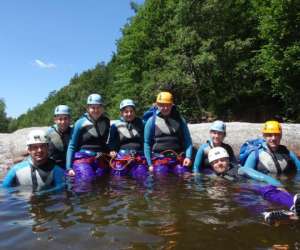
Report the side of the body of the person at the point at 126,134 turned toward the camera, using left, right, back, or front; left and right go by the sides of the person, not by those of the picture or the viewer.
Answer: front

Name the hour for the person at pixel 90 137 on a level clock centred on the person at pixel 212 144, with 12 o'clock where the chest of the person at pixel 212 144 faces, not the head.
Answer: the person at pixel 90 137 is roughly at 3 o'clock from the person at pixel 212 144.

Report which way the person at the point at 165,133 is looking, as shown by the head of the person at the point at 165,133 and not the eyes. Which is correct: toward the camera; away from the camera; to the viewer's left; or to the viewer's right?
toward the camera

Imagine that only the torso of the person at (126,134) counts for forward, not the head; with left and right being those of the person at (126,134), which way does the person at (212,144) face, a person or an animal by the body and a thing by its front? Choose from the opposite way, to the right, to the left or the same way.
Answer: the same way

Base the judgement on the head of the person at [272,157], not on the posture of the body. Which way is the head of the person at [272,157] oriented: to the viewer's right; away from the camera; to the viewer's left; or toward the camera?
toward the camera

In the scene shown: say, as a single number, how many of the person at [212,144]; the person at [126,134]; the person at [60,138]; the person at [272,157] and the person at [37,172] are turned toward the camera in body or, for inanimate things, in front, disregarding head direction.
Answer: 5

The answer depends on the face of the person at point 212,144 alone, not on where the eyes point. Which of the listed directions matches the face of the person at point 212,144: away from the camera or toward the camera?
toward the camera

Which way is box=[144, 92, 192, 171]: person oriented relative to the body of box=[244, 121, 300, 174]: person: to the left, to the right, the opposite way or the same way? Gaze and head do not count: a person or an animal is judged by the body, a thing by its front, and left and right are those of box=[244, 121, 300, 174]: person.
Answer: the same way

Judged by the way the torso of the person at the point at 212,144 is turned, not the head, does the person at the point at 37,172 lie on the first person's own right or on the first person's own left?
on the first person's own right

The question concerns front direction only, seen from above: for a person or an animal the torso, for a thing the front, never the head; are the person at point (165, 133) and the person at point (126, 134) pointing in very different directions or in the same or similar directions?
same or similar directions

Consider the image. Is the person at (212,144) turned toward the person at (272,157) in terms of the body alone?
no

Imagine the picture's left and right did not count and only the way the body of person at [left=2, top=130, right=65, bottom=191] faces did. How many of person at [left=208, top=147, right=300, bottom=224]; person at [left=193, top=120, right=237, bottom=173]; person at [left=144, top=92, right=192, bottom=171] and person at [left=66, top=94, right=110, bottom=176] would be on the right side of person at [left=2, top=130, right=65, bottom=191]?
0

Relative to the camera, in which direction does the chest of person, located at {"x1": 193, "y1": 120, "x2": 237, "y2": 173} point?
toward the camera

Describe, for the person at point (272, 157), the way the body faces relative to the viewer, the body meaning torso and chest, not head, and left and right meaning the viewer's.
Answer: facing the viewer

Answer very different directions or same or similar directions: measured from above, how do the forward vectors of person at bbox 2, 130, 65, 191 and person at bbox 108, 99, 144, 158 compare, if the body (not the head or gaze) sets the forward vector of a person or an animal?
same or similar directions

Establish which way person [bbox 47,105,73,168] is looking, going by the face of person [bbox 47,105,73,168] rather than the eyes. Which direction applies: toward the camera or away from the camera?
toward the camera
